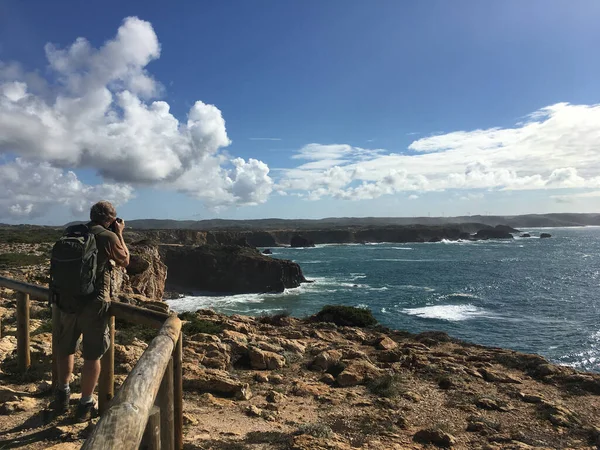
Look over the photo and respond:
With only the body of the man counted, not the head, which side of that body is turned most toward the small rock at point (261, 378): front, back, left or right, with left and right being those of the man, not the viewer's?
front

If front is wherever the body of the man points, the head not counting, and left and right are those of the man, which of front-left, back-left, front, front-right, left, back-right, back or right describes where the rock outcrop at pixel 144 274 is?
front-left

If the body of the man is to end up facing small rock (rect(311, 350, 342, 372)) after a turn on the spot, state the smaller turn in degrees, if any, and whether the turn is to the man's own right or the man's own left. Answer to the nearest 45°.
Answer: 0° — they already face it

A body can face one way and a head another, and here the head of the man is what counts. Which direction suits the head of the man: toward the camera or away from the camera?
away from the camera

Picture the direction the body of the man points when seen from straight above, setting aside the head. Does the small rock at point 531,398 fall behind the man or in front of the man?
in front

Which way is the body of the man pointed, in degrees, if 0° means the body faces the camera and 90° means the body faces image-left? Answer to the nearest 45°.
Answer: approximately 225°

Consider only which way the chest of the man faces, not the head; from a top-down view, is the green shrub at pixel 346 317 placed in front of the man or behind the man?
in front

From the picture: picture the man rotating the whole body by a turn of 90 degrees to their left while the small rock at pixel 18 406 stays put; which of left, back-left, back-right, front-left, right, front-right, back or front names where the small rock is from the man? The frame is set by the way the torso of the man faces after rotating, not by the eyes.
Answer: front
